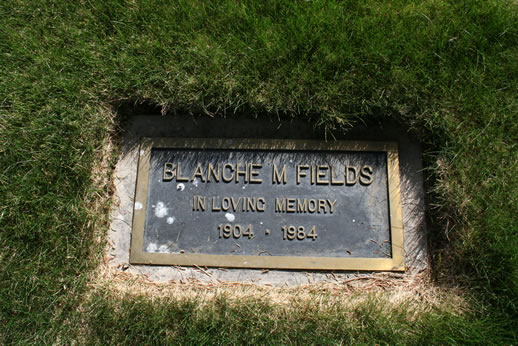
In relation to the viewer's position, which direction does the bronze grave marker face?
facing the viewer
